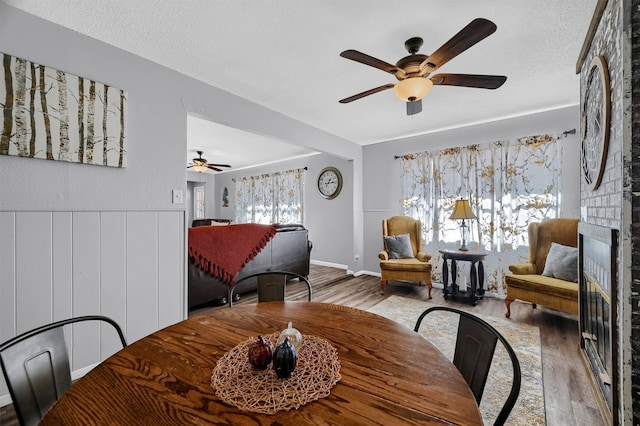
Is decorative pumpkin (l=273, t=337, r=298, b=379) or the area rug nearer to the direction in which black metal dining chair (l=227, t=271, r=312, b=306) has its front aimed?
the decorative pumpkin

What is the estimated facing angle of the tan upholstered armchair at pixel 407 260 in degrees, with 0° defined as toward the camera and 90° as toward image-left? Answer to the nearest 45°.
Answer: approximately 0°

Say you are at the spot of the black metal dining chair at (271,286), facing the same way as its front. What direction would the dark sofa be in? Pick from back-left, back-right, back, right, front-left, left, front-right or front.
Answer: back

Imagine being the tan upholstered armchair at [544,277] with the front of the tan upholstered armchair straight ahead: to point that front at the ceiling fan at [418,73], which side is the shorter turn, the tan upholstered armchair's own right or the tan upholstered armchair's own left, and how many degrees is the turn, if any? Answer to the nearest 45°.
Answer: approximately 45° to the tan upholstered armchair's own left

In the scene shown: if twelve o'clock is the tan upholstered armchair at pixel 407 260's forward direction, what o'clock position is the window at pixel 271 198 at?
The window is roughly at 4 o'clock from the tan upholstered armchair.

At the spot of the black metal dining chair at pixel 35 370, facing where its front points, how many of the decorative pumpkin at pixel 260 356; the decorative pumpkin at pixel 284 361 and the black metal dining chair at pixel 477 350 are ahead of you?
3

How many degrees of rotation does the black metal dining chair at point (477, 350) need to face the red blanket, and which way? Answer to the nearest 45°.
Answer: approximately 90° to its right

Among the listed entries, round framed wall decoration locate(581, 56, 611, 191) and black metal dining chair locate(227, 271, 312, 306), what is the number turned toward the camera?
1

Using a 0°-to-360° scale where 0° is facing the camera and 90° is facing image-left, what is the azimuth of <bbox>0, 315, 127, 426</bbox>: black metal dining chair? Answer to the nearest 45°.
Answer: approximately 315°

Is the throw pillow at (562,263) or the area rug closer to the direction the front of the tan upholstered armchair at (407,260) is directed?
the area rug
